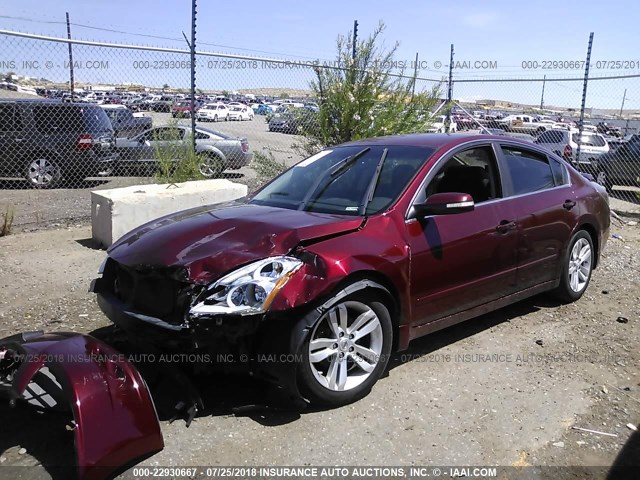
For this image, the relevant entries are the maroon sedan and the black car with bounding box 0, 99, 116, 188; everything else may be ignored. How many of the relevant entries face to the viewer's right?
0

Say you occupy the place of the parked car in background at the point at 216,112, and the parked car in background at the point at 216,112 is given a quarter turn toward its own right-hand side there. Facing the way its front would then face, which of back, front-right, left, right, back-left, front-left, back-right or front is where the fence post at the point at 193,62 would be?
back-left

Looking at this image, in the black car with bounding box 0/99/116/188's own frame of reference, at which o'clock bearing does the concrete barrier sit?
The concrete barrier is roughly at 7 o'clock from the black car.

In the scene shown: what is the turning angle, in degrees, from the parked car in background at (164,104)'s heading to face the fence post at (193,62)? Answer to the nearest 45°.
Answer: approximately 45° to its left

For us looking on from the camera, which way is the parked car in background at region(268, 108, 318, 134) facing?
facing the viewer and to the left of the viewer

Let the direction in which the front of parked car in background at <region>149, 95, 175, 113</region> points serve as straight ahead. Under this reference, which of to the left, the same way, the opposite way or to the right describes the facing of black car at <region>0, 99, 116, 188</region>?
to the right

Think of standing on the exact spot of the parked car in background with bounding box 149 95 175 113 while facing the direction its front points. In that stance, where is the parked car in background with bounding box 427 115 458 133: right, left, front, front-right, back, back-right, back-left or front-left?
left

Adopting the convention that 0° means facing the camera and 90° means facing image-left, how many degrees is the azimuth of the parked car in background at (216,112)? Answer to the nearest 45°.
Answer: approximately 45°

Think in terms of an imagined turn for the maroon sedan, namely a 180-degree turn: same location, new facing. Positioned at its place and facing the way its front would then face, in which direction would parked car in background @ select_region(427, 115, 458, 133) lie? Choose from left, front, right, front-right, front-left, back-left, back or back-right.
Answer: front-left

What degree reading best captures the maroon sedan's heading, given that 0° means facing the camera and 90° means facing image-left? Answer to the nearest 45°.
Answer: approximately 45°
